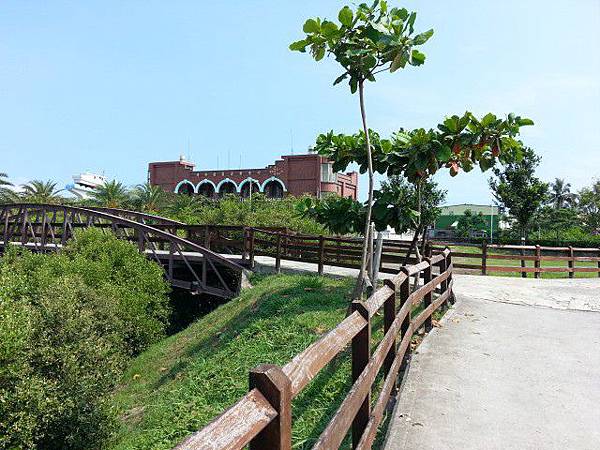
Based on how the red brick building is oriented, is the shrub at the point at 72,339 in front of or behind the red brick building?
in front

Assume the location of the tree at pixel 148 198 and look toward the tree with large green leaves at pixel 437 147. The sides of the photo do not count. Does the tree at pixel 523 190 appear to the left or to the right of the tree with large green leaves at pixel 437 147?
left

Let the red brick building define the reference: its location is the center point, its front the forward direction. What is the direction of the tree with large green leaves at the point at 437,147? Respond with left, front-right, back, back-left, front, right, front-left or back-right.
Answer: front-left

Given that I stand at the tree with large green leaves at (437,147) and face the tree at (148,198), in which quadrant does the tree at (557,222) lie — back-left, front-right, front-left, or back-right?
front-right

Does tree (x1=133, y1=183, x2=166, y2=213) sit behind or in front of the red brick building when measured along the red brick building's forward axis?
in front

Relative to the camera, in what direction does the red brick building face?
facing the viewer and to the left of the viewer

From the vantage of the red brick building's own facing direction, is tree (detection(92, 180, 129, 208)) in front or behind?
in front

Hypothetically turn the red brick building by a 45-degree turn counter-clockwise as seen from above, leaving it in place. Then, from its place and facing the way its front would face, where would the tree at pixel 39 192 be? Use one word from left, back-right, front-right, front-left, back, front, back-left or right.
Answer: right

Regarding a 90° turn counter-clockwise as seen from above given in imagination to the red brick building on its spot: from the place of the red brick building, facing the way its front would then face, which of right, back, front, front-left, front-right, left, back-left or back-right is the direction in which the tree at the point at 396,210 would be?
front-right
